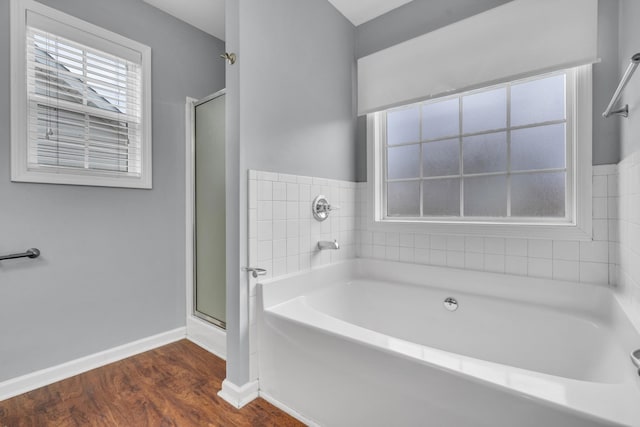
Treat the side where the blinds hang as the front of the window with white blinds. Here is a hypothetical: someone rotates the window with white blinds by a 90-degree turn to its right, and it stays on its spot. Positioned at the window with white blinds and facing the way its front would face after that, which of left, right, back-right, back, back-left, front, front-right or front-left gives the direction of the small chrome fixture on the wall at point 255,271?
left

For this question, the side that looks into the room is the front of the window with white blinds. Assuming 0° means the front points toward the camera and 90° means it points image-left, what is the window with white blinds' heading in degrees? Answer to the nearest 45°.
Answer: approximately 315°

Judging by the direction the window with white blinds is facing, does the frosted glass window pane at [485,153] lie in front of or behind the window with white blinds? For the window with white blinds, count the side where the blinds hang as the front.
in front

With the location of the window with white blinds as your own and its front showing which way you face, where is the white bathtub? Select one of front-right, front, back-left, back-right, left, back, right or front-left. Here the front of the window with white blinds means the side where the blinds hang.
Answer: front
